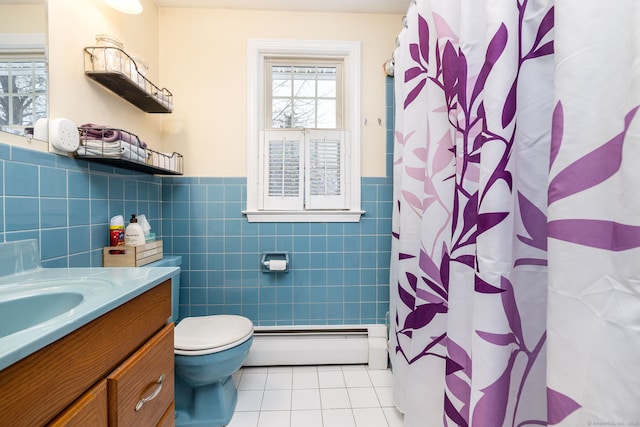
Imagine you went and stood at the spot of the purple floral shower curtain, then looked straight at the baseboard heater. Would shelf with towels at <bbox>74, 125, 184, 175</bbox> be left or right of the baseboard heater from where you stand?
left

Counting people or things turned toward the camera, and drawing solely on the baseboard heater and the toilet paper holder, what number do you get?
2

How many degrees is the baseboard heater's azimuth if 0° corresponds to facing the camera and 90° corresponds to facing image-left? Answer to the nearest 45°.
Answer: approximately 0°

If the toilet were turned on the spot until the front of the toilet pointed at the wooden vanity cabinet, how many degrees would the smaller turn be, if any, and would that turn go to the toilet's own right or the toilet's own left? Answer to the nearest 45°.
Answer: approximately 90° to the toilet's own right

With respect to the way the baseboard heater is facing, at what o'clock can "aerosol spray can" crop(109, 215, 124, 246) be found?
The aerosol spray can is roughly at 2 o'clock from the baseboard heater.
